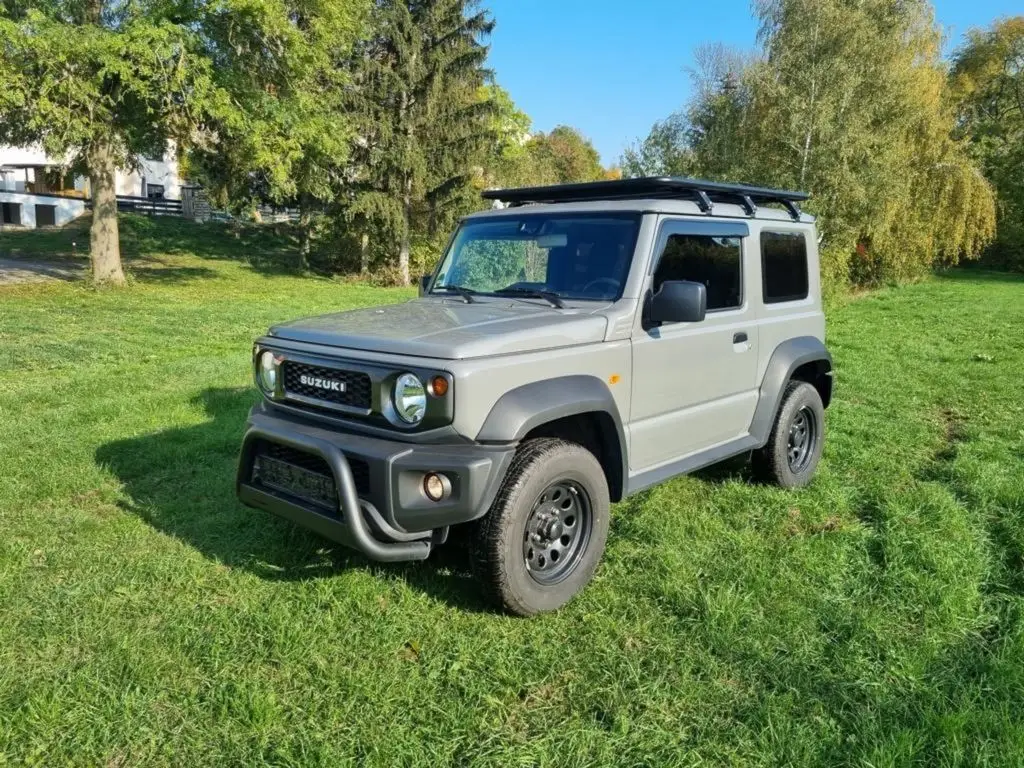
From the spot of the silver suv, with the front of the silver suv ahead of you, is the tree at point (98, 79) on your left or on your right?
on your right

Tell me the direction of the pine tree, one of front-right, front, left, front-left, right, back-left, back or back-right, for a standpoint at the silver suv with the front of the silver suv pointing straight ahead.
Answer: back-right

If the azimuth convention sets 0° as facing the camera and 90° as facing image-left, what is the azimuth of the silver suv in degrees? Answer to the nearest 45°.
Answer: approximately 45°

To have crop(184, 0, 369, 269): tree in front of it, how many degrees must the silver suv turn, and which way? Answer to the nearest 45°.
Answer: approximately 135° to its right

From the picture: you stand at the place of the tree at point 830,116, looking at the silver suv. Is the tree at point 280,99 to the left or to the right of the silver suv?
right

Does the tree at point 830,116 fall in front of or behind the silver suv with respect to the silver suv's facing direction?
behind

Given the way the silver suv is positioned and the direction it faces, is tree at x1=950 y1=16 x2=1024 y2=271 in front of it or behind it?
behind
